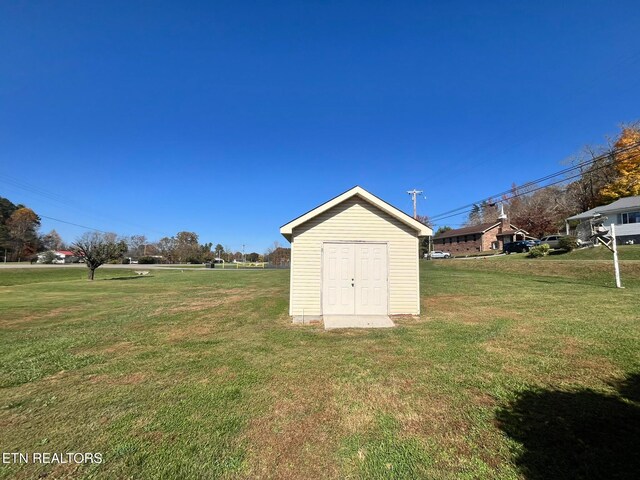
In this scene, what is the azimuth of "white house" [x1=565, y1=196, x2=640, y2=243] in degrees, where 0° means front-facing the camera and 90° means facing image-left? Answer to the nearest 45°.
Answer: approximately 45°

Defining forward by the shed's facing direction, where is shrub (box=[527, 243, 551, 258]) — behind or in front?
behind

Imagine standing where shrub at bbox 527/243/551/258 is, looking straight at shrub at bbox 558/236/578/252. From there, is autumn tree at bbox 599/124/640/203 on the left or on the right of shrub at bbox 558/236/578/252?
left

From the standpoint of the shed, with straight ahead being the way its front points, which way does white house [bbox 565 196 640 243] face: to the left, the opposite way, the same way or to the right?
to the right

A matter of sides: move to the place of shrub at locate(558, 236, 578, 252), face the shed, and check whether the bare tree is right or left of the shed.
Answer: right

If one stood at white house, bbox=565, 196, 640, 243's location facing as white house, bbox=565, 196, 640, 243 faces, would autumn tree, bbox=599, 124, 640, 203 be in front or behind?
behind

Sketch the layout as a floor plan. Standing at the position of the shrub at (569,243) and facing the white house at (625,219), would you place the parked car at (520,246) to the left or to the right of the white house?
left

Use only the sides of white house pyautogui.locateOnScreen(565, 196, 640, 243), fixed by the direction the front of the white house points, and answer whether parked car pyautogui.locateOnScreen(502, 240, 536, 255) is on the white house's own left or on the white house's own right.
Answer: on the white house's own right

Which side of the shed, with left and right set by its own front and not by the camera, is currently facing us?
front

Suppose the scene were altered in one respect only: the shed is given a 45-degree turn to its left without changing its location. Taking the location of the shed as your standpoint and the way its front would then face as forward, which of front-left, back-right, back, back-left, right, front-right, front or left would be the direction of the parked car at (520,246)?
left

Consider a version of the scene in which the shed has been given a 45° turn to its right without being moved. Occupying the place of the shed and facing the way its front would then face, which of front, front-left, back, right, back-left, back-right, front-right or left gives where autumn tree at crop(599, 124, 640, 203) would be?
back

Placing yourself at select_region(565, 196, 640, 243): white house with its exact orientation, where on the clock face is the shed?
The shed is roughly at 11 o'clock from the white house.

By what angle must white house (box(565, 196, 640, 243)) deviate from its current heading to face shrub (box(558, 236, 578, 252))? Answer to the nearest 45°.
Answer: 0° — it already faces it

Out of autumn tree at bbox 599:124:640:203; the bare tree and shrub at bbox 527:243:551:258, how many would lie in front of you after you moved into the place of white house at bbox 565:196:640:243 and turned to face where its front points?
2

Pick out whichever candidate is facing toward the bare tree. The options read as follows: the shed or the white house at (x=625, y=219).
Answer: the white house

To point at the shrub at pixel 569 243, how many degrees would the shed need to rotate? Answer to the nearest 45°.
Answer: approximately 135° to its left

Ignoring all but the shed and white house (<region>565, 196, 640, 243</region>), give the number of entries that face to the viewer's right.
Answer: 0

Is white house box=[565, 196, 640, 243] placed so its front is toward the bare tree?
yes
